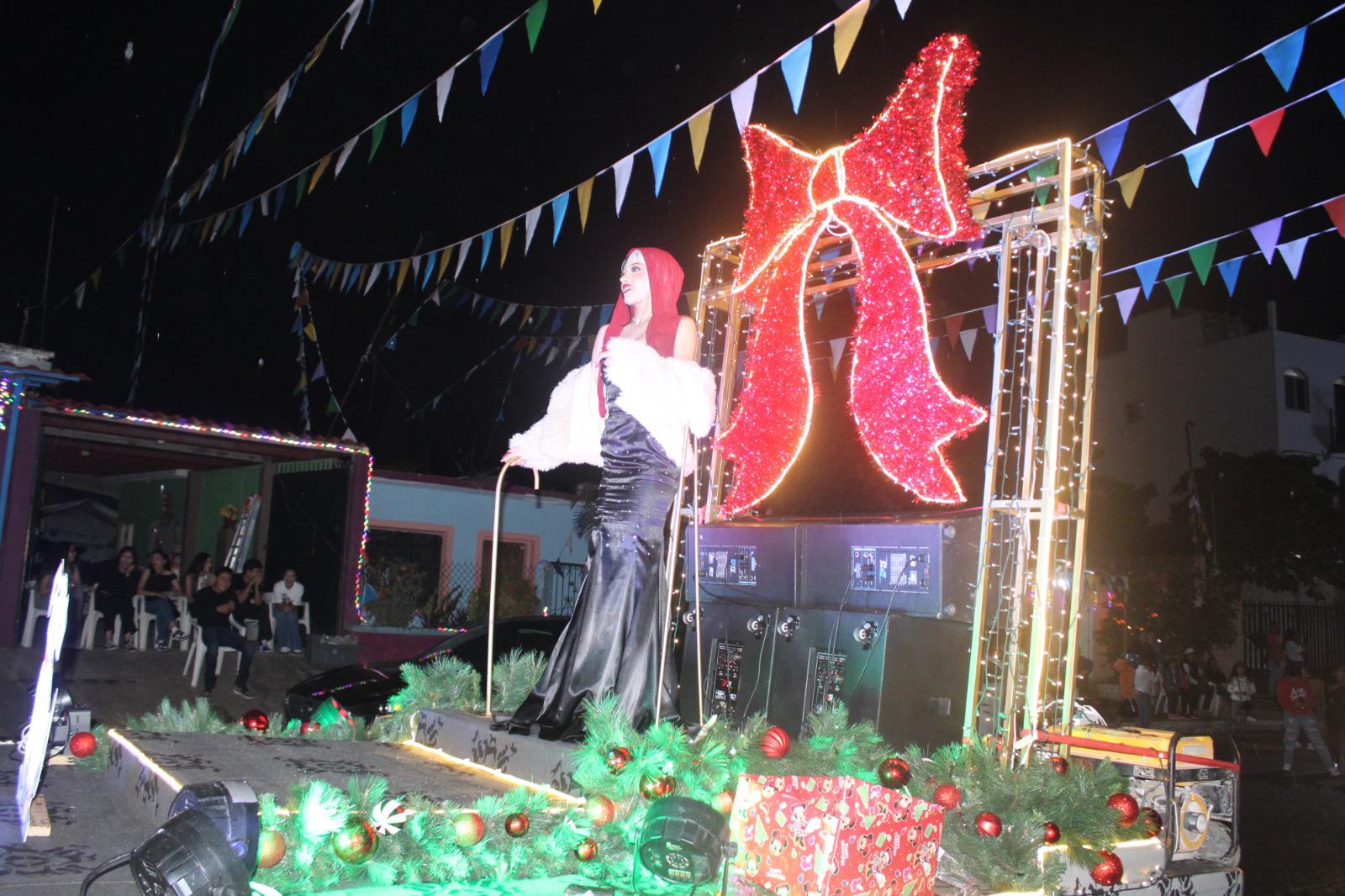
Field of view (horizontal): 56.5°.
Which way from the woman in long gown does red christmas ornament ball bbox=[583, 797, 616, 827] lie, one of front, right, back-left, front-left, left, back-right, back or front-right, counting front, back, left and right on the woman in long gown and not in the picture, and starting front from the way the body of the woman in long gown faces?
front-left

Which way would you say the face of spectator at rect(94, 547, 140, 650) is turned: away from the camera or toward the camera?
toward the camera

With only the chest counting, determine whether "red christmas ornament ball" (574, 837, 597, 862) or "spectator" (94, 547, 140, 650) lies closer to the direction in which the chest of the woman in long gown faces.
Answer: the red christmas ornament ball

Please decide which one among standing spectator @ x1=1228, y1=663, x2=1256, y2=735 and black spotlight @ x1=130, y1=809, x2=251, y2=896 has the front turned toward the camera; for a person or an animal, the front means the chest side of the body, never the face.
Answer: the standing spectator

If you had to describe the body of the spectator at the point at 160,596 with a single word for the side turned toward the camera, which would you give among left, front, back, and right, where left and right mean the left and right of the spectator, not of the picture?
front

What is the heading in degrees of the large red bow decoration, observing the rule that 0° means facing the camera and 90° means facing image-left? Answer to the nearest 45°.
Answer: approximately 45°

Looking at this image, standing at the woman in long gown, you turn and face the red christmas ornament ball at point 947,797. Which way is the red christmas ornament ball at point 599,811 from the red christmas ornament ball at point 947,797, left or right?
right

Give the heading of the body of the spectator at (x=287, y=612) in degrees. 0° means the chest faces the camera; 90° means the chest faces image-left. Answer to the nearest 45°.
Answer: approximately 0°

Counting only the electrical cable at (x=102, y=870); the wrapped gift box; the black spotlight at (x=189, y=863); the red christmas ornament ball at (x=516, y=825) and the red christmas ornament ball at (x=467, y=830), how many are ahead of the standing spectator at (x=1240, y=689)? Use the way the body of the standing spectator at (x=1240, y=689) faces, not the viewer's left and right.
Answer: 5

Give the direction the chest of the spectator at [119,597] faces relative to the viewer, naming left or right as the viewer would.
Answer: facing the viewer and to the right of the viewer

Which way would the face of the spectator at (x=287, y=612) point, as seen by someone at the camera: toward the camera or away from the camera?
toward the camera

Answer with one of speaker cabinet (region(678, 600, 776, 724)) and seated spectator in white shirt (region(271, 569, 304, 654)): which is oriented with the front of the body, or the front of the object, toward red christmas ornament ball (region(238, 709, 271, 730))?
the seated spectator in white shirt

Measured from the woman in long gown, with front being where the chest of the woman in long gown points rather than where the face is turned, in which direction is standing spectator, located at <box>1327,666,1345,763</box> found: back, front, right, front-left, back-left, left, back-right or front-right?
back
